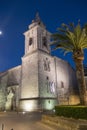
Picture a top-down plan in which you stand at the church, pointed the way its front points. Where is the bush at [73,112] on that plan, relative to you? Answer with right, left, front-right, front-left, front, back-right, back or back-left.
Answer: front-left

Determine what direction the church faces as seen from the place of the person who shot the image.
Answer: facing the viewer and to the left of the viewer
